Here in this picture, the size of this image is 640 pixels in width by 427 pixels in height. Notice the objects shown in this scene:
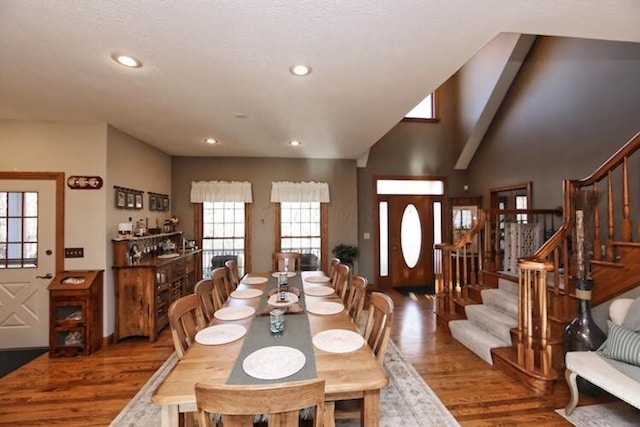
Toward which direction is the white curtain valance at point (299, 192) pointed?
toward the camera

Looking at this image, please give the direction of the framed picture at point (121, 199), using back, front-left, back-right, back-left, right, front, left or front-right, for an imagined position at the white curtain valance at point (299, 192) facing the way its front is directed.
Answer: front-right

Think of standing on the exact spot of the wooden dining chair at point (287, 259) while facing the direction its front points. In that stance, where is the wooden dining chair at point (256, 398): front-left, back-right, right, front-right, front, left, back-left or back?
front

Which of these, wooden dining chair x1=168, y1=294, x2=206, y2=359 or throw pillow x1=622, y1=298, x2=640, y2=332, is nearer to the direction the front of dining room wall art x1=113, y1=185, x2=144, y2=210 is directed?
the throw pillow

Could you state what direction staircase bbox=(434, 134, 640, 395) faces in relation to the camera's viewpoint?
facing the viewer and to the left of the viewer

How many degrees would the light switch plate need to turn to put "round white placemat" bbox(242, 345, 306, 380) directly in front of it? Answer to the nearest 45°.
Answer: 0° — it already faces it

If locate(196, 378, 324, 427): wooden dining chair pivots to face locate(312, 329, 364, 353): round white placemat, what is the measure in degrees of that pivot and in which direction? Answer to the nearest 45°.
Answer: approximately 45° to its right

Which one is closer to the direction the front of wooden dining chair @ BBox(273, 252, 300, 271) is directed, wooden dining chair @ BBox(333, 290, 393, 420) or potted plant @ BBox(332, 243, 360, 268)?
the wooden dining chair

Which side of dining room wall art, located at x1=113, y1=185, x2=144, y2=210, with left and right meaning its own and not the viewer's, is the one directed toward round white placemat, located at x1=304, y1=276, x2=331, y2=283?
front

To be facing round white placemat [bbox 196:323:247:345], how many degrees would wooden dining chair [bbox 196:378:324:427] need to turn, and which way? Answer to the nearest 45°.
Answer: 0° — it already faces it

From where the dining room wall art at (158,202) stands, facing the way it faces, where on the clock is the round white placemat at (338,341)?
The round white placemat is roughly at 1 o'clock from the dining room wall art.

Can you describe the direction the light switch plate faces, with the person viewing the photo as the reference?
facing the viewer

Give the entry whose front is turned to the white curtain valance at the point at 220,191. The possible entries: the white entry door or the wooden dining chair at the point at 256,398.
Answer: the wooden dining chair

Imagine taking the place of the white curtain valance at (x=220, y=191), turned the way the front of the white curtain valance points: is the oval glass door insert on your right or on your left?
on your left
